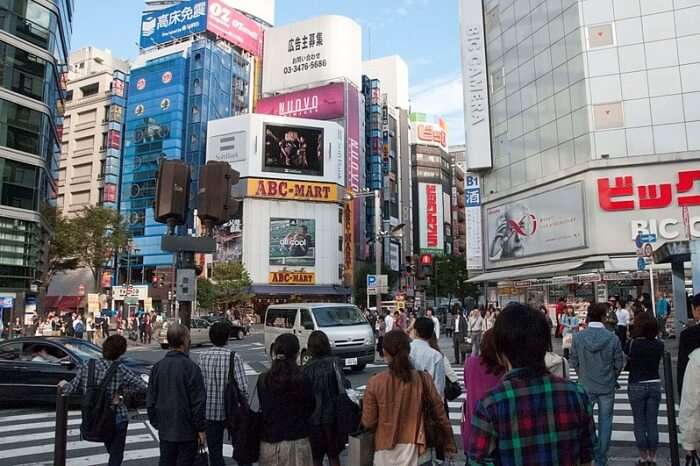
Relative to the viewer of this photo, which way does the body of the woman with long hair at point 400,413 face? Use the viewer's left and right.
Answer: facing away from the viewer

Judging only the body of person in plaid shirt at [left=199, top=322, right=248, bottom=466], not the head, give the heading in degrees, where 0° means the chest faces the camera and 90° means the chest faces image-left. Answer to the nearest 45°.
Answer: approximately 180°

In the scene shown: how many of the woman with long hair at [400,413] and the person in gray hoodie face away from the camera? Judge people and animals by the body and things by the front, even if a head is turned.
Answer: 2

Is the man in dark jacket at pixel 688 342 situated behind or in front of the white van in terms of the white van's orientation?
in front

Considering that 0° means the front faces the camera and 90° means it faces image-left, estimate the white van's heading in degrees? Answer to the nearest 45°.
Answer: approximately 315°

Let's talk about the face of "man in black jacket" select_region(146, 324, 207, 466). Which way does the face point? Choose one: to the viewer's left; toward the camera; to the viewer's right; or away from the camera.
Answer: away from the camera

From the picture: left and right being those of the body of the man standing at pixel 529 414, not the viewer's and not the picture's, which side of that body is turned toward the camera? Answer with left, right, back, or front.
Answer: back

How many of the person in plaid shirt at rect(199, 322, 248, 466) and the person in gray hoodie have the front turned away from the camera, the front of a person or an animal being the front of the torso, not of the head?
2

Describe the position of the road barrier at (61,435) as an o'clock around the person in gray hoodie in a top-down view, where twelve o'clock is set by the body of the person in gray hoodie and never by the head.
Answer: The road barrier is roughly at 8 o'clock from the person in gray hoodie.

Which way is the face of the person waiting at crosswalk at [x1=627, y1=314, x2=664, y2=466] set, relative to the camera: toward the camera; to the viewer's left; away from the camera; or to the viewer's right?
away from the camera

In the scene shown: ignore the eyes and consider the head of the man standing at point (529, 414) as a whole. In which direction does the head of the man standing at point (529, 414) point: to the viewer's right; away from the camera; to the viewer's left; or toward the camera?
away from the camera

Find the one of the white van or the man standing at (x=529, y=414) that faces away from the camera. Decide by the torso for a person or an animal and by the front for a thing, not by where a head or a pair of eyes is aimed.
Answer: the man standing

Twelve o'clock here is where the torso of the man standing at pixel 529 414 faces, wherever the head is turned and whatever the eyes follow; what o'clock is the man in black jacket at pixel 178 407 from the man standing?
The man in black jacket is roughly at 10 o'clock from the man standing.

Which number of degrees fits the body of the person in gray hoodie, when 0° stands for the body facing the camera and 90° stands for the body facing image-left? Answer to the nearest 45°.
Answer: approximately 180°

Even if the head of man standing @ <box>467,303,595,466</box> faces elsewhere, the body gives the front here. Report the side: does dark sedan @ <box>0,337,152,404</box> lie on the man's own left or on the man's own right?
on the man's own left

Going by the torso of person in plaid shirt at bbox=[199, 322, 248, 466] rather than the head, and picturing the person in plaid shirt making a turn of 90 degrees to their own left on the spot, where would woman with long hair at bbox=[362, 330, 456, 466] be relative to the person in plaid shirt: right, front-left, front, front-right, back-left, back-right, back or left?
back-left

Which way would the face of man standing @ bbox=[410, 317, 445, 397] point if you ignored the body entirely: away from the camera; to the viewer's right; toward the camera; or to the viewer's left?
away from the camera

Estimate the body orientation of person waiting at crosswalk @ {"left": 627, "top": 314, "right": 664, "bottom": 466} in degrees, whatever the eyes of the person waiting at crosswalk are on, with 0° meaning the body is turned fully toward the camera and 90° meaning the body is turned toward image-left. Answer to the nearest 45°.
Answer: approximately 180°
